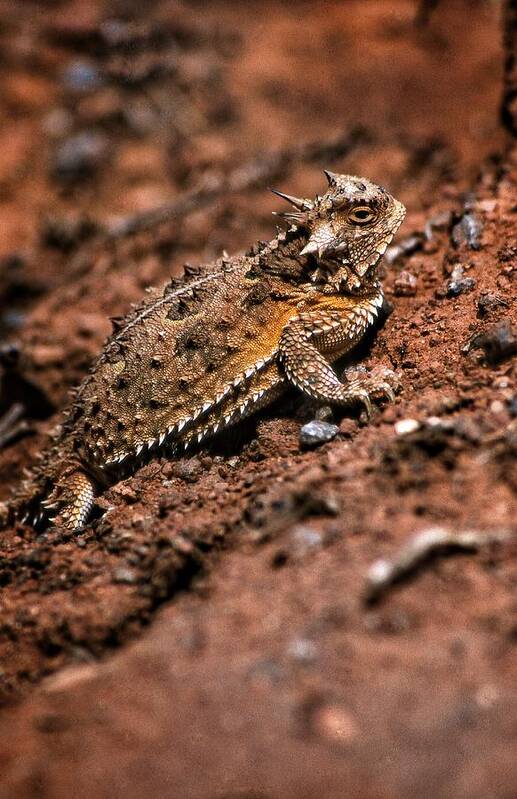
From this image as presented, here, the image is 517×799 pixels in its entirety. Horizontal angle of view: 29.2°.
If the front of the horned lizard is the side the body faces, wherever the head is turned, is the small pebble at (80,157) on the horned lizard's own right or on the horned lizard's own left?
on the horned lizard's own left

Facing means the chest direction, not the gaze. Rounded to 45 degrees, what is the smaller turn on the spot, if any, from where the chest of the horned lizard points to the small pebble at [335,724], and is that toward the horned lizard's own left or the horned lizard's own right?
approximately 45° to the horned lizard's own right

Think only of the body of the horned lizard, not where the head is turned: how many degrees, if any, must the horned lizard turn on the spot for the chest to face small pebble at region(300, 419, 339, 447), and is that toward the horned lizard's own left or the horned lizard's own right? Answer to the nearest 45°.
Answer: approximately 45° to the horned lizard's own right

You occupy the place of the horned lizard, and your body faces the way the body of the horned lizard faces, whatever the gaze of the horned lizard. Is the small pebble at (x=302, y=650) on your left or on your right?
on your right

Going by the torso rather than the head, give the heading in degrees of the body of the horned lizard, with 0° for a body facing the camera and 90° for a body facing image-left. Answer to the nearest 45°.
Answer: approximately 270°
